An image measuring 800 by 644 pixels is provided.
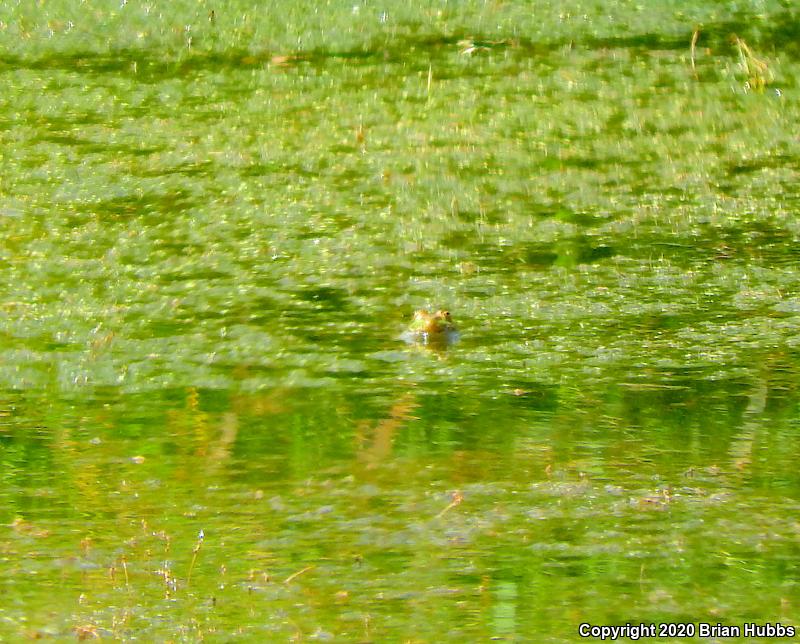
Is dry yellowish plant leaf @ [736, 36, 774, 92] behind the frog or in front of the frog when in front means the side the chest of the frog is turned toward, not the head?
behind

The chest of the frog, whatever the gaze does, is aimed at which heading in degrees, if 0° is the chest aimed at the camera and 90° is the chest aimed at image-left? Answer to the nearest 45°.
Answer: approximately 0°

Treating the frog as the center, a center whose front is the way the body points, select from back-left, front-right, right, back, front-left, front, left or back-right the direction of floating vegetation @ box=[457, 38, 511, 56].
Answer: back
